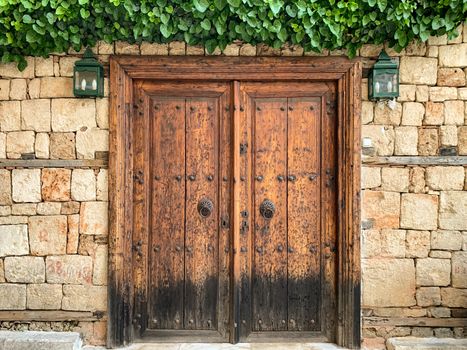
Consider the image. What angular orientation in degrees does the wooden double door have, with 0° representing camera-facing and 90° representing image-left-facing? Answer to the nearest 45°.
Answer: approximately 0°

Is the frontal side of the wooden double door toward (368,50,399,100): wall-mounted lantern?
no

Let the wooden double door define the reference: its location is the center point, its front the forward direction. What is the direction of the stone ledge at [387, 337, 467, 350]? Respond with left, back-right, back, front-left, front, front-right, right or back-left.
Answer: left

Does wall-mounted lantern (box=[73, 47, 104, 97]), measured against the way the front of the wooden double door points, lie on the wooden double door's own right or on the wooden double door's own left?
on the wooden double door's own right

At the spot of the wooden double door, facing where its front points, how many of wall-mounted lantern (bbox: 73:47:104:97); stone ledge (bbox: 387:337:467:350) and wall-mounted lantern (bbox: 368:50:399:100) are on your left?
2
